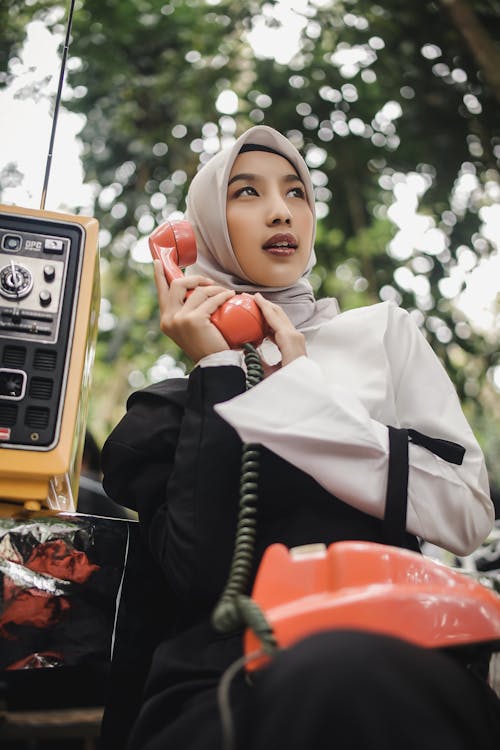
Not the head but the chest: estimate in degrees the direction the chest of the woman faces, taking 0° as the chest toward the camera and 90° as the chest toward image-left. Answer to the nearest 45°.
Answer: approximately 0°
